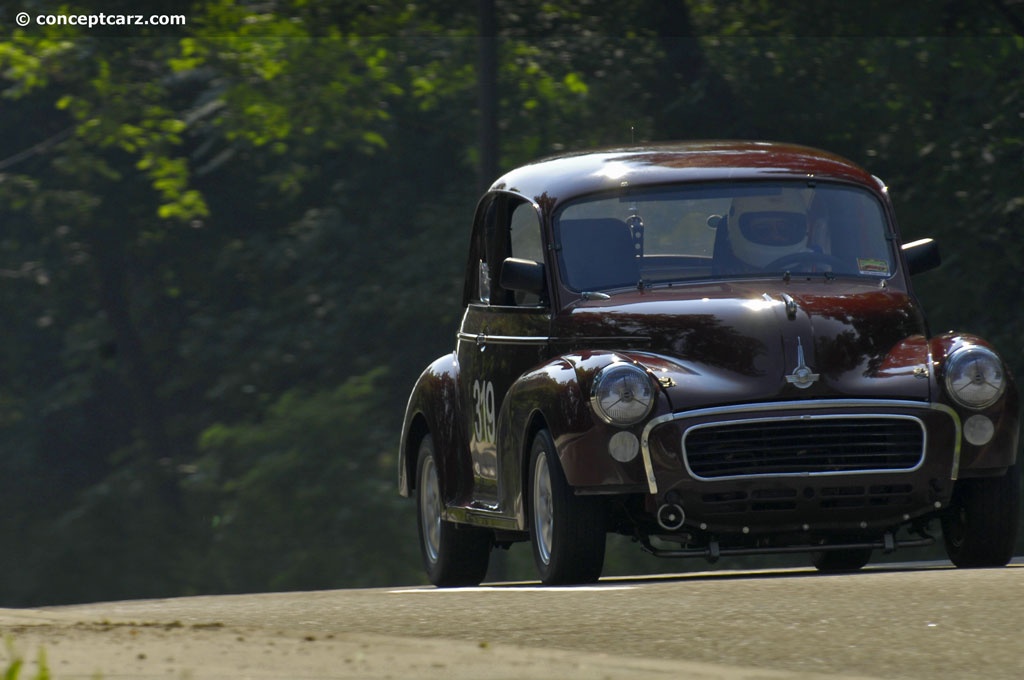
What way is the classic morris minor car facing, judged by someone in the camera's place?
facing the viewer
